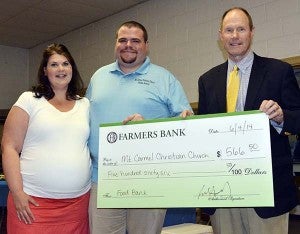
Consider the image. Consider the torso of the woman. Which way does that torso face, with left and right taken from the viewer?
facing the viewer and to the right of the viewer

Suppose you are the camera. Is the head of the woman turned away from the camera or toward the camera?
toward the camera
